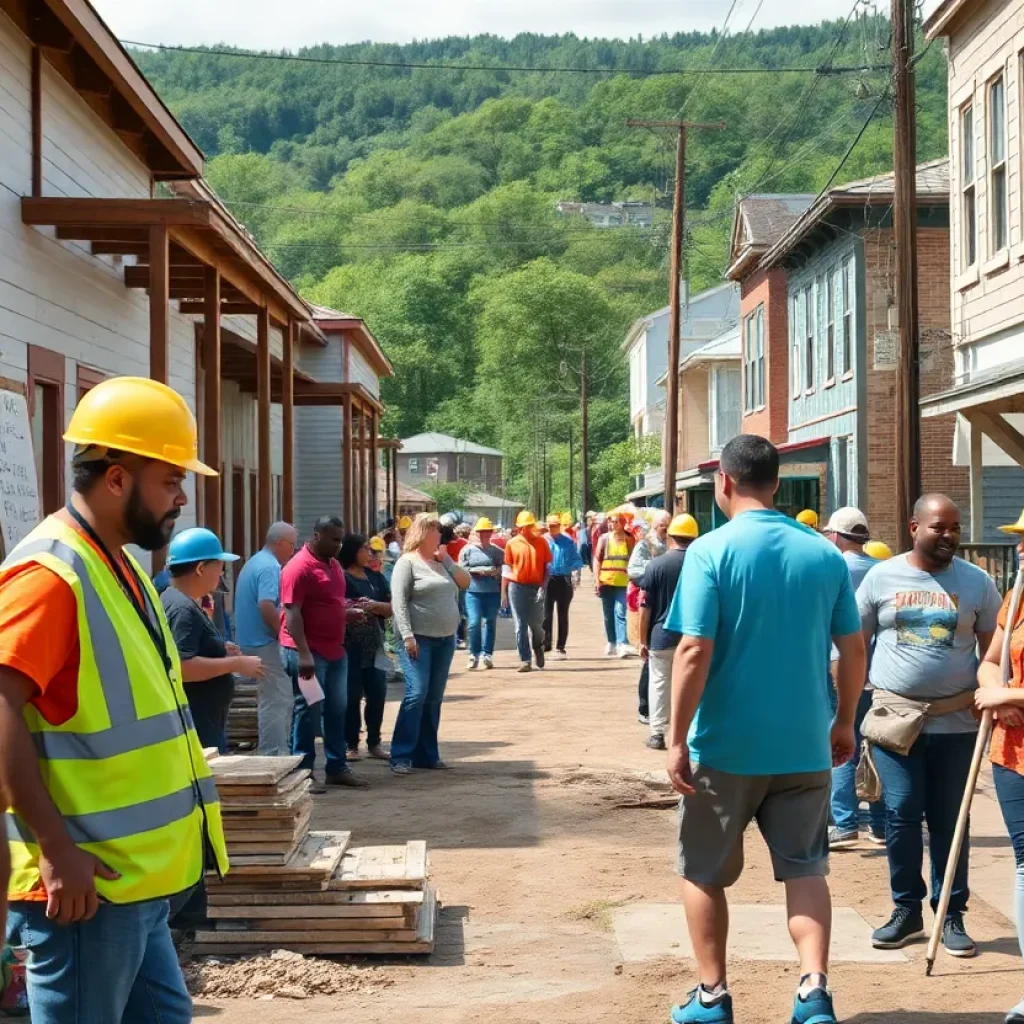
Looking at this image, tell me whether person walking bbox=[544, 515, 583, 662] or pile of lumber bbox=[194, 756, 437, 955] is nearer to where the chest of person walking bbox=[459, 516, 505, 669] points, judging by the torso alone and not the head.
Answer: the pile of lumber

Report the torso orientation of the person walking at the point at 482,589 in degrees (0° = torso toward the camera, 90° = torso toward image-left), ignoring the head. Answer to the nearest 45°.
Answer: approximately 0°

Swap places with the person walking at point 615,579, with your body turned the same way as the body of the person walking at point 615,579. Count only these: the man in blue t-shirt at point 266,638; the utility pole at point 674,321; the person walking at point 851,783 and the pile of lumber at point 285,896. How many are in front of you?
3

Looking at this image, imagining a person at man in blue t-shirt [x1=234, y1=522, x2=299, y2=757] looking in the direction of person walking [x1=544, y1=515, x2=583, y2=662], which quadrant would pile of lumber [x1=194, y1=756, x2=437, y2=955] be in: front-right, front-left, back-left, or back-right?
back-right

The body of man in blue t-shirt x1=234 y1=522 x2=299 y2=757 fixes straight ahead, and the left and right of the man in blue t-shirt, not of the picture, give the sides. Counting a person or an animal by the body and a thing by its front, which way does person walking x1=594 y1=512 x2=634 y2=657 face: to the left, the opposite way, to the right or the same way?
to the right

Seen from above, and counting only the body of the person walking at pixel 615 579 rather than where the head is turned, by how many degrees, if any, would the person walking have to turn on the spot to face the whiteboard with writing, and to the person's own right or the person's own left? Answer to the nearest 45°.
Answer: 0° — they already face it

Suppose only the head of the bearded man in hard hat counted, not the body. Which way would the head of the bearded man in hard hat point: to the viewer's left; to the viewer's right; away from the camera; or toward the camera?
to the viewer's right

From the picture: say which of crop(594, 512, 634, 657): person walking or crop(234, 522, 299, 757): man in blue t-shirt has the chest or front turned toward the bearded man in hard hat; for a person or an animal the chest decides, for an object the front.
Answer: the person walking

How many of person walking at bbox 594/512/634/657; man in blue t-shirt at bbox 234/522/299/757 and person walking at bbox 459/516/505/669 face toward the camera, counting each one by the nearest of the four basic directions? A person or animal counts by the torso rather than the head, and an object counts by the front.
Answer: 2
